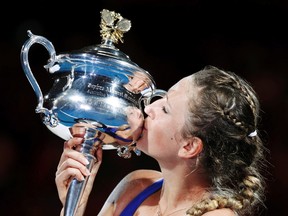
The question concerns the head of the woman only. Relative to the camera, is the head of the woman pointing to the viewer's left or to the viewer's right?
to the viewer's left

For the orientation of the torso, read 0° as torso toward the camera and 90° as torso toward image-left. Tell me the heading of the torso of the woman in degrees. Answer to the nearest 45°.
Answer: approximately 45°
